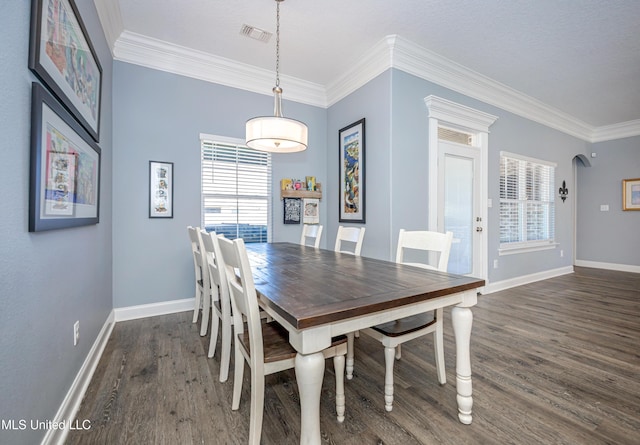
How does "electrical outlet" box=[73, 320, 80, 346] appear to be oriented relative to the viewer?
to the viewer's right

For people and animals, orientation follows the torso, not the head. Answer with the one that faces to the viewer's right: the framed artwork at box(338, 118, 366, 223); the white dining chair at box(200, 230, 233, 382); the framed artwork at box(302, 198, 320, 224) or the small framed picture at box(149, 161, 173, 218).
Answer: the white dining chair

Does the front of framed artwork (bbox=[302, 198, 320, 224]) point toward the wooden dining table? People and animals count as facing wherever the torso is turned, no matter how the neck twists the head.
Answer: yes

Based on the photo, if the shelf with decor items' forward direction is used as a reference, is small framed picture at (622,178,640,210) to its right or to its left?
on its left

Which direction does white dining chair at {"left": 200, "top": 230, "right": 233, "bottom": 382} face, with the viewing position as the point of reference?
facing to the right of the viewer

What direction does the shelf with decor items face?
toward the camera

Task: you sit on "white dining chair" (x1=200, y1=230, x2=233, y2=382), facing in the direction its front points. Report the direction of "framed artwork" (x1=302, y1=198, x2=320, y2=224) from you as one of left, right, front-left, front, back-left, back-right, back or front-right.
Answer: front-left

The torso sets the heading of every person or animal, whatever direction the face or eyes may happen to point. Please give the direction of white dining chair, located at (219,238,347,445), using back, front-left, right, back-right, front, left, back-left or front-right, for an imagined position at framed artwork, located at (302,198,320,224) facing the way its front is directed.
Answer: front

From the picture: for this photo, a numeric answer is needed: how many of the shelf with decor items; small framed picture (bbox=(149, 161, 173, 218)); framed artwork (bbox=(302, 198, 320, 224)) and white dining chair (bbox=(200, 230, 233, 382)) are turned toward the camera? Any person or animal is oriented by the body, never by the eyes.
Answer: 3

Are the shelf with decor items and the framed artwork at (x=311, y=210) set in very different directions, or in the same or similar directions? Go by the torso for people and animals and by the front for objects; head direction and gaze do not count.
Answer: same or similar directions

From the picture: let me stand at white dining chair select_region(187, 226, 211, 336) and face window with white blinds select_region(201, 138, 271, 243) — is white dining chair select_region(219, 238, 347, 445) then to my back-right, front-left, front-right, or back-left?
back-right

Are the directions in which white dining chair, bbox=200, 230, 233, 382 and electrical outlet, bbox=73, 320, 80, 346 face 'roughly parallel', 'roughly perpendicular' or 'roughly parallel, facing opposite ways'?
roughly parallel

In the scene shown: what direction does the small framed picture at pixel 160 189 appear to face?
toward the camera

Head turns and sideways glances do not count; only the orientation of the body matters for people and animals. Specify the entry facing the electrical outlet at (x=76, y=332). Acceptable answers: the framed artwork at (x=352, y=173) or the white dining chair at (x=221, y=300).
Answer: the framed artwork
